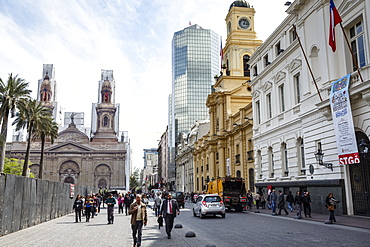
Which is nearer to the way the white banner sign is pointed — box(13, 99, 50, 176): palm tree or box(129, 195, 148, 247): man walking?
the man walking

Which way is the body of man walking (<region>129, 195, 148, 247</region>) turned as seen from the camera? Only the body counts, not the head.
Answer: toward the camera

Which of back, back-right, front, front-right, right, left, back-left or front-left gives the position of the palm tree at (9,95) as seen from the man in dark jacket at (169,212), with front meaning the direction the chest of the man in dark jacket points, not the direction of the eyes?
back-right

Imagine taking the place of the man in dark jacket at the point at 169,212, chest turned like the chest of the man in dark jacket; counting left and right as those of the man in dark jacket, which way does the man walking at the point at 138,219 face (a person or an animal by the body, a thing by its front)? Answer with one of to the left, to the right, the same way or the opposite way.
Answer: the same way

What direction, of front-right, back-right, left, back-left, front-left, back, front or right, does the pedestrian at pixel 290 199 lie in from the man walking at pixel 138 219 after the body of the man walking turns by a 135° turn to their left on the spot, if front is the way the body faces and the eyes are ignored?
front

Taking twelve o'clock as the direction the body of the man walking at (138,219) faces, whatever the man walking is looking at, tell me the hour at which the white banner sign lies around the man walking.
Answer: The white banner sign is roughly at 8 o'clock from the man walking.

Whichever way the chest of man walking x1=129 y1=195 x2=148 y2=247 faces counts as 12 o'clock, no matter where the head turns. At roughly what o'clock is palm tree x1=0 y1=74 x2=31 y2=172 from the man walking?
The palm tree is roughly at 5 o'clock from the man walking.

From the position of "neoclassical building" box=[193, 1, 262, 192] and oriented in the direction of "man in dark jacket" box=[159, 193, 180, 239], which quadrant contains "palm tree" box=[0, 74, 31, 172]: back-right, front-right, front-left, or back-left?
front-right

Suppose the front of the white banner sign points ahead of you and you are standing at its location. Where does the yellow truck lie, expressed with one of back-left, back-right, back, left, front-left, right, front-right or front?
right

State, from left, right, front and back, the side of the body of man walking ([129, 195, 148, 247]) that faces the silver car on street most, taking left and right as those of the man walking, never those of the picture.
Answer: back
